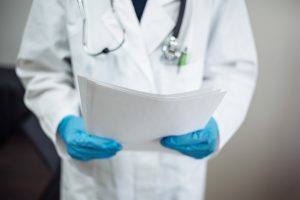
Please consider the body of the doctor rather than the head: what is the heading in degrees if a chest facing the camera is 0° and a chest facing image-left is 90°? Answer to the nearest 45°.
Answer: approximately 0°
